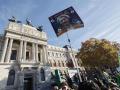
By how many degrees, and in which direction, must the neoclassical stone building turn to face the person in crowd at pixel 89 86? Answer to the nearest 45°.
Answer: approximately 45° to its right

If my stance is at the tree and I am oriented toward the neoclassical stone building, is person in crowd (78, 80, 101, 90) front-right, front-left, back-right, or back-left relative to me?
front-left

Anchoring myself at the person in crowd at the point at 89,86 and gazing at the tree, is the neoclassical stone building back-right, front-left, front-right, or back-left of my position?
front-left

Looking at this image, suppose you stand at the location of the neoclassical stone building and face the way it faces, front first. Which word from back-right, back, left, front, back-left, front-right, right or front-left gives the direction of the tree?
front-left

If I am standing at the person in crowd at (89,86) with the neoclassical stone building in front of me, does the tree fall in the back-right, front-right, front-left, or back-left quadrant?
front-right

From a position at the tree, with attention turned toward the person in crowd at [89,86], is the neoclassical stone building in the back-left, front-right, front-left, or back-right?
front-right

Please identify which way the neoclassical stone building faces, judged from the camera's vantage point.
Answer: facing the viewer and to the right of the viewer
